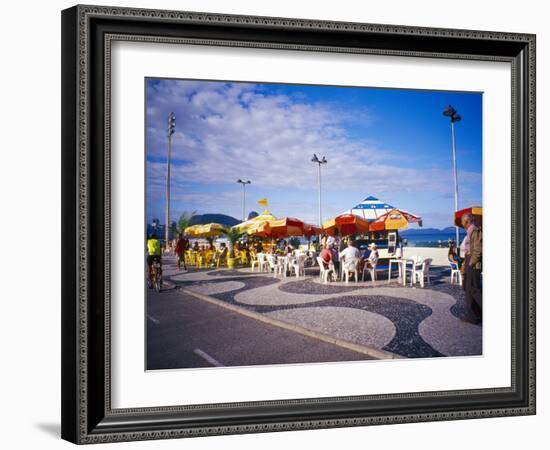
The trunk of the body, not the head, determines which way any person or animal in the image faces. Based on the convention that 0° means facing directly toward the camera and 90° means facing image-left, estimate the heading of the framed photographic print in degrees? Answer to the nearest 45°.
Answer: approximately 315°
